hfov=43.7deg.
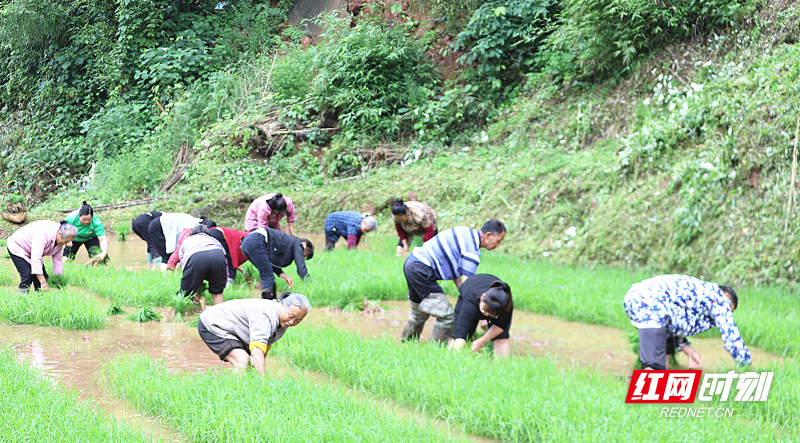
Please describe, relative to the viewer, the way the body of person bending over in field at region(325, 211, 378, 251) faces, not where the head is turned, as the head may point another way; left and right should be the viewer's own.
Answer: facing to the right of the viewer

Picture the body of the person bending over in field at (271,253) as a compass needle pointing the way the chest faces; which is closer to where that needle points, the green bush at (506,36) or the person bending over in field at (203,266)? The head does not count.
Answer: the green bush

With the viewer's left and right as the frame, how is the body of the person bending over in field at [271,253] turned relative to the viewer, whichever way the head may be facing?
facing to the right of the viewer

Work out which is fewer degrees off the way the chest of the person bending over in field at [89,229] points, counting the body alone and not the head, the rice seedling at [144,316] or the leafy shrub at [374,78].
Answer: the rice seedling

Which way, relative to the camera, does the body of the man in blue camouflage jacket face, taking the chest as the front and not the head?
to the viewer's right

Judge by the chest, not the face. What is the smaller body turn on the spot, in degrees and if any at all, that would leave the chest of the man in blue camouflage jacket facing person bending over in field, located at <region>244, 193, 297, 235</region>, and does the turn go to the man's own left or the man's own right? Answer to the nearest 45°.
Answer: approximately 135° to the man's own left

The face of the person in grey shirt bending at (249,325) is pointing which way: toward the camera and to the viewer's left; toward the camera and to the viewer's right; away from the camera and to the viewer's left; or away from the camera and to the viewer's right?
toward the camera and to the viewer's right

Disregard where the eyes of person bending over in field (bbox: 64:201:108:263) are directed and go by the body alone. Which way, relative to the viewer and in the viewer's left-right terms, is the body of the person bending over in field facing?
facing the viewer

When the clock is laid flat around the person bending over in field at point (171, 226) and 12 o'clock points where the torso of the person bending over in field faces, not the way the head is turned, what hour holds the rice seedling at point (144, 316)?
The rice seedling is roughly at 3 o'clock from the person bending over in field.

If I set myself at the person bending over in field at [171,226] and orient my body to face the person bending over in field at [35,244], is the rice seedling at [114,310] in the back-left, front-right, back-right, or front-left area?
front-left

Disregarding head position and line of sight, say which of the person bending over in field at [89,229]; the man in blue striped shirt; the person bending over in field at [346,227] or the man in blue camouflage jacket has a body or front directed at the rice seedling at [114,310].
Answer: the person bending over in field at [89,229]

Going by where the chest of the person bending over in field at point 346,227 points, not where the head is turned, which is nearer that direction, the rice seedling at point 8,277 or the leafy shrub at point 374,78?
the leafy shrub

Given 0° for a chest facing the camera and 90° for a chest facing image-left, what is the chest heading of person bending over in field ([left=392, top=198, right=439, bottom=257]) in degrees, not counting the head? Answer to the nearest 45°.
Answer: approximately 45°

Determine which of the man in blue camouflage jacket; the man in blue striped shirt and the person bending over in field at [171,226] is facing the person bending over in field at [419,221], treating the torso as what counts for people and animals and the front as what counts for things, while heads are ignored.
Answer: the person bending over in field at [171,226]

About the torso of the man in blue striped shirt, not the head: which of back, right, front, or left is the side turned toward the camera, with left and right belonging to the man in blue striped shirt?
right
